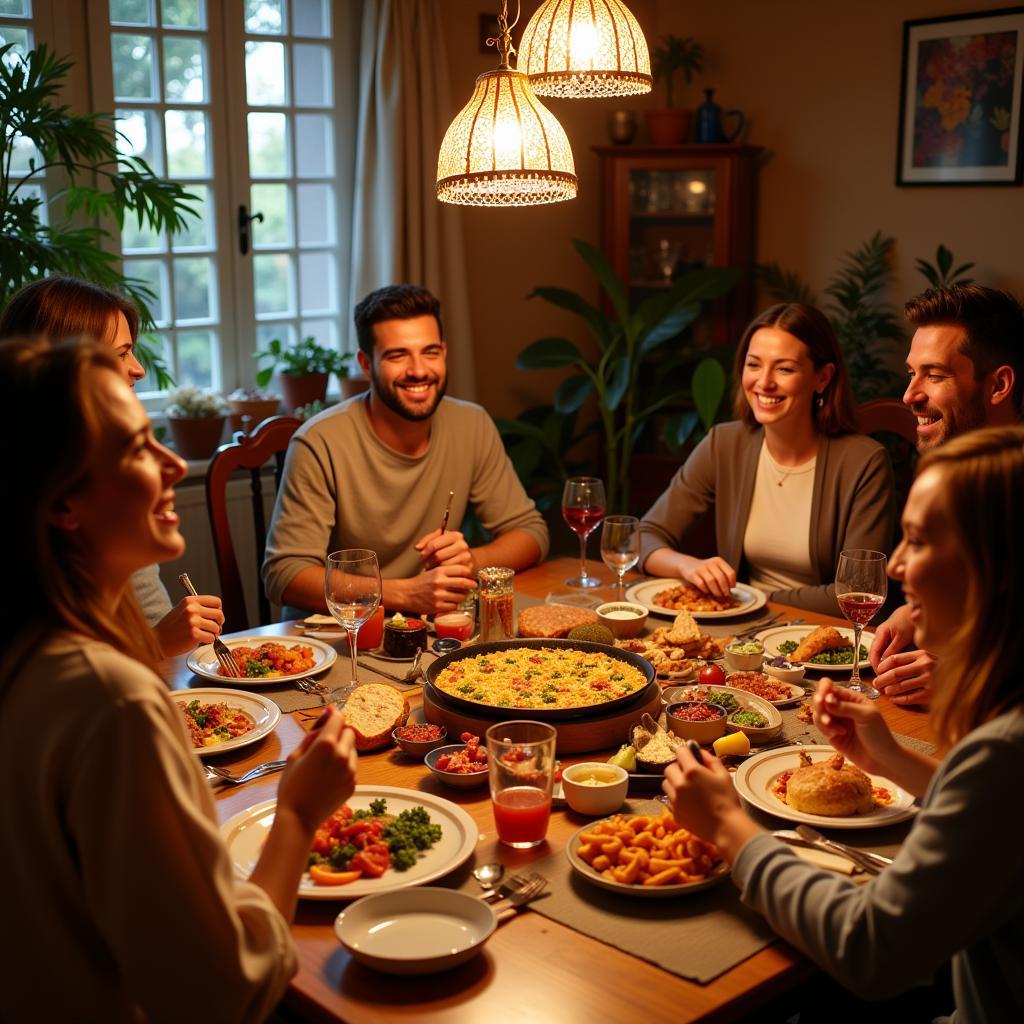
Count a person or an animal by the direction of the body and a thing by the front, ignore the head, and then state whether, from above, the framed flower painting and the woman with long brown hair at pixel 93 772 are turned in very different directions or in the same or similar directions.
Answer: very different directions

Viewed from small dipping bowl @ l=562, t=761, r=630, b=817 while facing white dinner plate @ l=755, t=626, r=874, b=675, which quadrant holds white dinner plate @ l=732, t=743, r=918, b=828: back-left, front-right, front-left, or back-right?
front-right

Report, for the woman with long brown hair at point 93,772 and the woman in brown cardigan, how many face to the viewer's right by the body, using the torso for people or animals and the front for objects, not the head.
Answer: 1

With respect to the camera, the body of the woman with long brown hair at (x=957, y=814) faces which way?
to the viewer's left

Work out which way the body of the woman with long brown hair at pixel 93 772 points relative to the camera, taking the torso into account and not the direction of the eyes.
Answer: to the viewer's right

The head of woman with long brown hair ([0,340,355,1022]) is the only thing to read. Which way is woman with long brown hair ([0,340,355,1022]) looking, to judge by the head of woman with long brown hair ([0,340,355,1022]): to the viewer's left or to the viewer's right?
to the viewer's right

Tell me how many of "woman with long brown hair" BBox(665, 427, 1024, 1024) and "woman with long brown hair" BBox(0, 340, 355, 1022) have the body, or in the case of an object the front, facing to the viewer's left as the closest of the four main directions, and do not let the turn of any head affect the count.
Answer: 1

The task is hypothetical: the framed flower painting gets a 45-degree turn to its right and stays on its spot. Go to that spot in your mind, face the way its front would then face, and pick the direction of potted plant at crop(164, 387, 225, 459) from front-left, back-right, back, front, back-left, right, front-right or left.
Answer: front-left

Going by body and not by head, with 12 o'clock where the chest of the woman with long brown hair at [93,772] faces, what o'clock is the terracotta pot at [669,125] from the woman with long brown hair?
The terracotta pot is roughly at 10 o'clock from the woman with long brown hair.

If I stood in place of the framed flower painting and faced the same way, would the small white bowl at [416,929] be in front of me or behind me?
in front

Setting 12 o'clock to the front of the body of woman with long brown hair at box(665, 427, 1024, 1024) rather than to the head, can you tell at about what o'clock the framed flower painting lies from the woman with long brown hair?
The framed flower painting is roughly at 3 o'clock from the woman with long brown hair.

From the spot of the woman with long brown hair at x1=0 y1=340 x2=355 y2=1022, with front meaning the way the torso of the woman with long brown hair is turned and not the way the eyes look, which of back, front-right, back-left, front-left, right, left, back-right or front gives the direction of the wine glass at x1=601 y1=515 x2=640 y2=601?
front-left

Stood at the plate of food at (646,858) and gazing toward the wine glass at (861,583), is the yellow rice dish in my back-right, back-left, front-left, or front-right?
front-left

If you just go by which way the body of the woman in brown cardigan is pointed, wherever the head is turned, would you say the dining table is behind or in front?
in front

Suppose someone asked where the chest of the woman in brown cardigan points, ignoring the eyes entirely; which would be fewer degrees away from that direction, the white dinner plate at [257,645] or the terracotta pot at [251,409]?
the white dinner plate

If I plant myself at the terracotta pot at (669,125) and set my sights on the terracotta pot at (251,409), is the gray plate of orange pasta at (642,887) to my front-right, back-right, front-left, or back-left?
front-left

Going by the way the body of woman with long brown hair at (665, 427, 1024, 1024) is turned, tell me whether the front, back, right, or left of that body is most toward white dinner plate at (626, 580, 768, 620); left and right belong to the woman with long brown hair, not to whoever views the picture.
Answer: right
